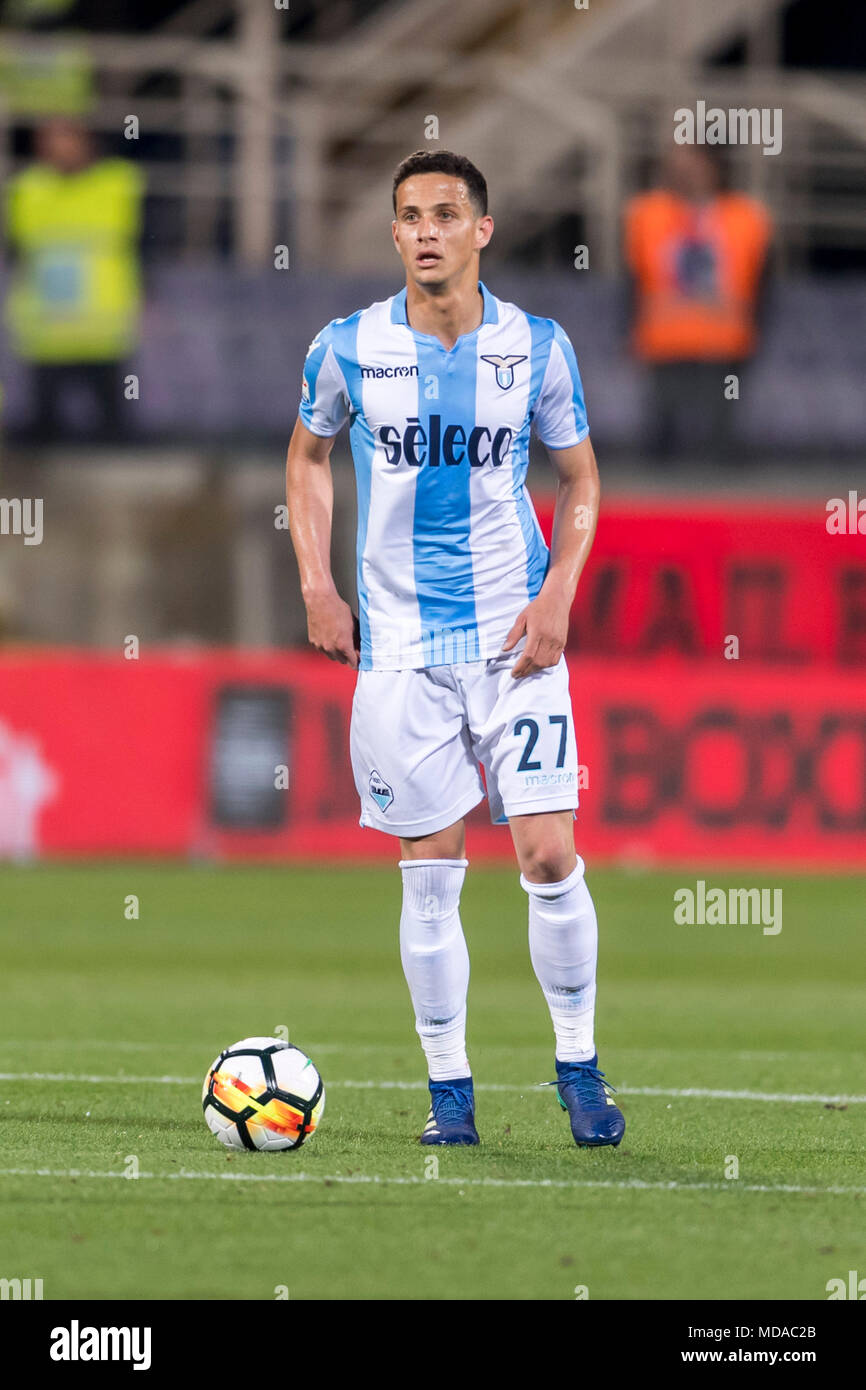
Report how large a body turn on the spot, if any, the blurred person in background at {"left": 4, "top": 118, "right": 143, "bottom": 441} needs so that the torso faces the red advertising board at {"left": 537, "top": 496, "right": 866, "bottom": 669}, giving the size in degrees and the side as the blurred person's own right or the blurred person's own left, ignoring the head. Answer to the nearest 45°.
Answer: approximately 45° to the blurred person's own left

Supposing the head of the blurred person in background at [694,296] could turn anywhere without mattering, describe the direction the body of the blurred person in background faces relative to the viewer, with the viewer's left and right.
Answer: facing the viewer

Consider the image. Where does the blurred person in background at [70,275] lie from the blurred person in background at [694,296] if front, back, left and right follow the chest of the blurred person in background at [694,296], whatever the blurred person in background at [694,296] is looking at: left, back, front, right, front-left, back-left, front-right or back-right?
right

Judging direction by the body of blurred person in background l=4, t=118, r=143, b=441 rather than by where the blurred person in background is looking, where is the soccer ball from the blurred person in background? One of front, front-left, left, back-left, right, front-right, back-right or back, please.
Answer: front

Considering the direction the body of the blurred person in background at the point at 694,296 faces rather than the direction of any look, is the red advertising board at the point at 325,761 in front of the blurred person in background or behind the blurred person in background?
in front

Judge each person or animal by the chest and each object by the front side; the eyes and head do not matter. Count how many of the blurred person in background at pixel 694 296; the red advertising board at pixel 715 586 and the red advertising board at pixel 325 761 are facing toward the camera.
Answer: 3

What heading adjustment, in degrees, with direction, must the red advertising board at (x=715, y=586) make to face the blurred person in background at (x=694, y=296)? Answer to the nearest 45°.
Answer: approximately 180°

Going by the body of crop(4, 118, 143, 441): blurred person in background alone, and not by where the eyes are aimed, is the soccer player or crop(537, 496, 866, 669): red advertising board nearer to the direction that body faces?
the soccer player

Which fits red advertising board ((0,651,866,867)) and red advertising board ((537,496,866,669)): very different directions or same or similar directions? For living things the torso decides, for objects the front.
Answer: same or similar directions

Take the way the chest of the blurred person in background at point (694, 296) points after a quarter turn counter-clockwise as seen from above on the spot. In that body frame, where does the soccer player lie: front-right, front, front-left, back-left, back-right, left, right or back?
right

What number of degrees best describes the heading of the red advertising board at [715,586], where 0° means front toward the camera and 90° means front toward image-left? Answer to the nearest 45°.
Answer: approximately 0°

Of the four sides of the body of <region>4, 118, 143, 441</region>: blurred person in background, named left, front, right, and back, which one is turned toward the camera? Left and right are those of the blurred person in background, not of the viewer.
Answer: front

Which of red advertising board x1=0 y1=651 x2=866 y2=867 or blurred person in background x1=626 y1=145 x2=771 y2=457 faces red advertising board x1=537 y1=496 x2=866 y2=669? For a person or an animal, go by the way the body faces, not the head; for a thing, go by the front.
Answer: the blurred person in background

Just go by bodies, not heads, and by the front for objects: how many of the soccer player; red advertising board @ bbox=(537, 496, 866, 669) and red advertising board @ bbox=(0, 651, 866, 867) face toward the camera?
3

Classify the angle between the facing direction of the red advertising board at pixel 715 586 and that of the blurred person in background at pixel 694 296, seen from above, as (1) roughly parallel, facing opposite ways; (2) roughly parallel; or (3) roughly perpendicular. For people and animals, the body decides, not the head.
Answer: roughly parallel
